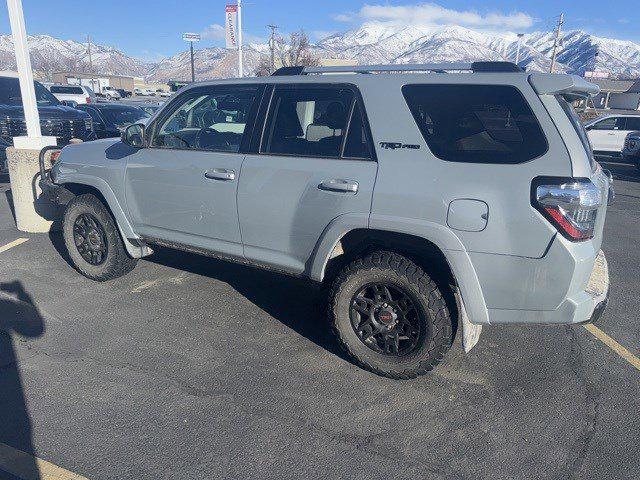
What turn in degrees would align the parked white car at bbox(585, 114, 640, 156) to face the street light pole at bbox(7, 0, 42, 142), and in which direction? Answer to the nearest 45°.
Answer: approximately 90° to its left

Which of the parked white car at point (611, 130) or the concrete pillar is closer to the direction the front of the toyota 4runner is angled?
the concrete pillar

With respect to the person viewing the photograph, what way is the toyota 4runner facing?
facing away from the viewer and to the left of the viewer

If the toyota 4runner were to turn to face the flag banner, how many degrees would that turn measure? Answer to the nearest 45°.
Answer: approximately 45° to its right

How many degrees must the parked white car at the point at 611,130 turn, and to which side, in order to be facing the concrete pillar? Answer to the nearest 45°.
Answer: approximately 90° to its left

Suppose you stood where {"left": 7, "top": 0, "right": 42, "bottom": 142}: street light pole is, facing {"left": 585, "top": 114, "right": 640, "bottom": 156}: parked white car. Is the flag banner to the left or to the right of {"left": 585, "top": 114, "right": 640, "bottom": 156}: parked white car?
left

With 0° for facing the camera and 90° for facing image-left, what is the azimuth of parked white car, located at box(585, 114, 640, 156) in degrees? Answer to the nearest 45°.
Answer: approximately 90°

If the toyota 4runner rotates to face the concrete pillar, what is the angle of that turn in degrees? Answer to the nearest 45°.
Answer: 0° — it already faces it
